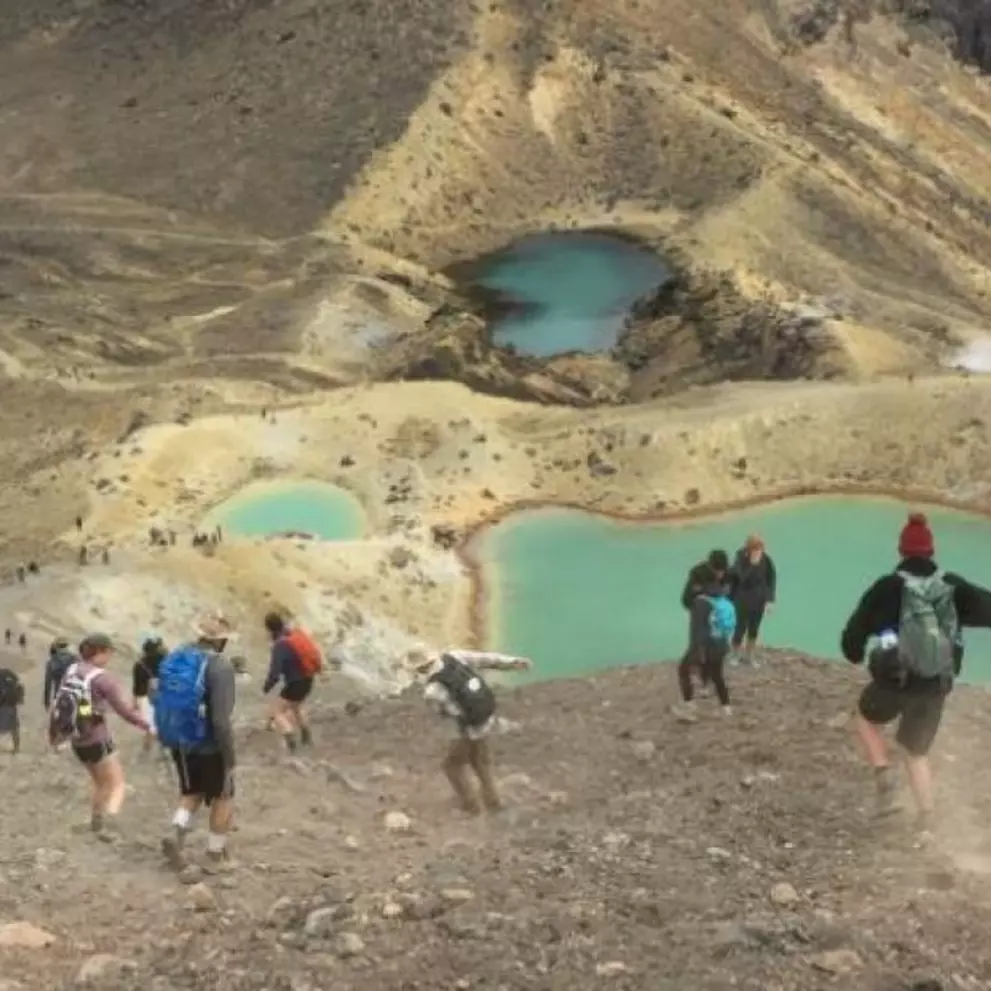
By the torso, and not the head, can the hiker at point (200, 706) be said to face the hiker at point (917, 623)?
no

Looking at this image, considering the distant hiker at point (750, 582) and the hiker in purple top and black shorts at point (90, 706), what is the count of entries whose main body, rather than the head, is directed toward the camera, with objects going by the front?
1

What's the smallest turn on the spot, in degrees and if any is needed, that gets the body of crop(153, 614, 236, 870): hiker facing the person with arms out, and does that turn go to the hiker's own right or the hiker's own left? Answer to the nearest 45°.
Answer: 0° — they already face them

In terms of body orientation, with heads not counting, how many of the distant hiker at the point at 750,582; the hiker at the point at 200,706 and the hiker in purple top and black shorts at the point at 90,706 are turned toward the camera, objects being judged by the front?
1

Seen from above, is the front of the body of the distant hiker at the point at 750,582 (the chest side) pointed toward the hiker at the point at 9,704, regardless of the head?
no

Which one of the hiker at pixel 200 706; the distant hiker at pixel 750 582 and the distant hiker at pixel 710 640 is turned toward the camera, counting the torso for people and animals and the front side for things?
the distant hiker at pixel 750 582

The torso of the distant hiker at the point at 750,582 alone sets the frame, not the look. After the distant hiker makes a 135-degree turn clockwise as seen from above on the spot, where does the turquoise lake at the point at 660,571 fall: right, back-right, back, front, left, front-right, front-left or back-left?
front-right

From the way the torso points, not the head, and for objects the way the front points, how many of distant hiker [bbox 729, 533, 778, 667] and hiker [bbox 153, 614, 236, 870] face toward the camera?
1

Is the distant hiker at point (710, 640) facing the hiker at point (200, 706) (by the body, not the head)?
no

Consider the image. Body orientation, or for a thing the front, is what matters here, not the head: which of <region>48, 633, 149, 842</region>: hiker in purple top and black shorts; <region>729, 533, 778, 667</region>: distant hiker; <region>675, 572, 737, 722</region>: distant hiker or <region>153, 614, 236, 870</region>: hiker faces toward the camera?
<region>729, 533, 778, 667</region>: distant hiker

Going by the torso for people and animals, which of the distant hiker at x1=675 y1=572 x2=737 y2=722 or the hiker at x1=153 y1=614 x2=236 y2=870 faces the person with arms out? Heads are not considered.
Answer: the hiker

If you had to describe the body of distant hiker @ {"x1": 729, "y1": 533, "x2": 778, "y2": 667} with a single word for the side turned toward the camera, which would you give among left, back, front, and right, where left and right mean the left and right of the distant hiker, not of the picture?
front

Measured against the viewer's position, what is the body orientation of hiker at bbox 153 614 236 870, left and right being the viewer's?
facing away from the viewer and to the right of the viewer

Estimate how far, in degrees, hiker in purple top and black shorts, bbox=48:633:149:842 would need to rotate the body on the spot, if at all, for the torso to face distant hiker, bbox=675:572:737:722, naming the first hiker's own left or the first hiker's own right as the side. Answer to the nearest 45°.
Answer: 0° — they already face them

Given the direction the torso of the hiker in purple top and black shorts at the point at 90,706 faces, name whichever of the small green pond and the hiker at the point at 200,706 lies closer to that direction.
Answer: the small green pond

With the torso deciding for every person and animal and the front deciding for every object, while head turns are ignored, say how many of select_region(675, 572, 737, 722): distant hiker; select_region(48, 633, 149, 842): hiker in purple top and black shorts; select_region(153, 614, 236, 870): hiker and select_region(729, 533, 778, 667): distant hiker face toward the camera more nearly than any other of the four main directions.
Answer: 1
